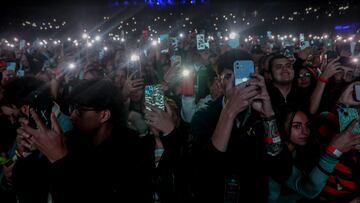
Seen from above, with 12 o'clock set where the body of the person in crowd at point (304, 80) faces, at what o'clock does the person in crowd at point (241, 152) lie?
the person in crowd at point (241, 152) is roughly at 12 o'clock from the person in crowd at point (304, 80).

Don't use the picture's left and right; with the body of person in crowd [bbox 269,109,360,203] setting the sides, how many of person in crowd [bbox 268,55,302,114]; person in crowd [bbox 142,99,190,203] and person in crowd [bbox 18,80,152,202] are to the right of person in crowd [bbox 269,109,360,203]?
2

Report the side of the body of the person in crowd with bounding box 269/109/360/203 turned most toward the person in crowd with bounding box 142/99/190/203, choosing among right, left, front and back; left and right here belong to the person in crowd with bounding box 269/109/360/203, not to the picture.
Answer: right

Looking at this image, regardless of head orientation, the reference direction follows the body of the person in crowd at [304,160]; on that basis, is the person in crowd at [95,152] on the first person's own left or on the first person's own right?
on the first person's own right

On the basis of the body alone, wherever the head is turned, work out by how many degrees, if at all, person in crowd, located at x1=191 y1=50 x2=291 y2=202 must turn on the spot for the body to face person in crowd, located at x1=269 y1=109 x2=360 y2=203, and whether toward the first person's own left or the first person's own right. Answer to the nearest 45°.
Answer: approximately 90° to the first person's own left

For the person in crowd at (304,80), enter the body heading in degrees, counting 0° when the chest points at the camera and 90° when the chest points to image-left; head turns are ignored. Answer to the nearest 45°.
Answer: approximately 0°

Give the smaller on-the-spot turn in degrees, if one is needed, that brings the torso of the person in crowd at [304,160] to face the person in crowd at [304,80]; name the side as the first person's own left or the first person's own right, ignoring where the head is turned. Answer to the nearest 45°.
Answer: approximately 135° to the first person's own left

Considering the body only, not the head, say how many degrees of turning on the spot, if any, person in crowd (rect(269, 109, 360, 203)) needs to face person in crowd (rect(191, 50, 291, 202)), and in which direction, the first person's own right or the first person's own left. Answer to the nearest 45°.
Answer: approximately 90° to the first person's own right
